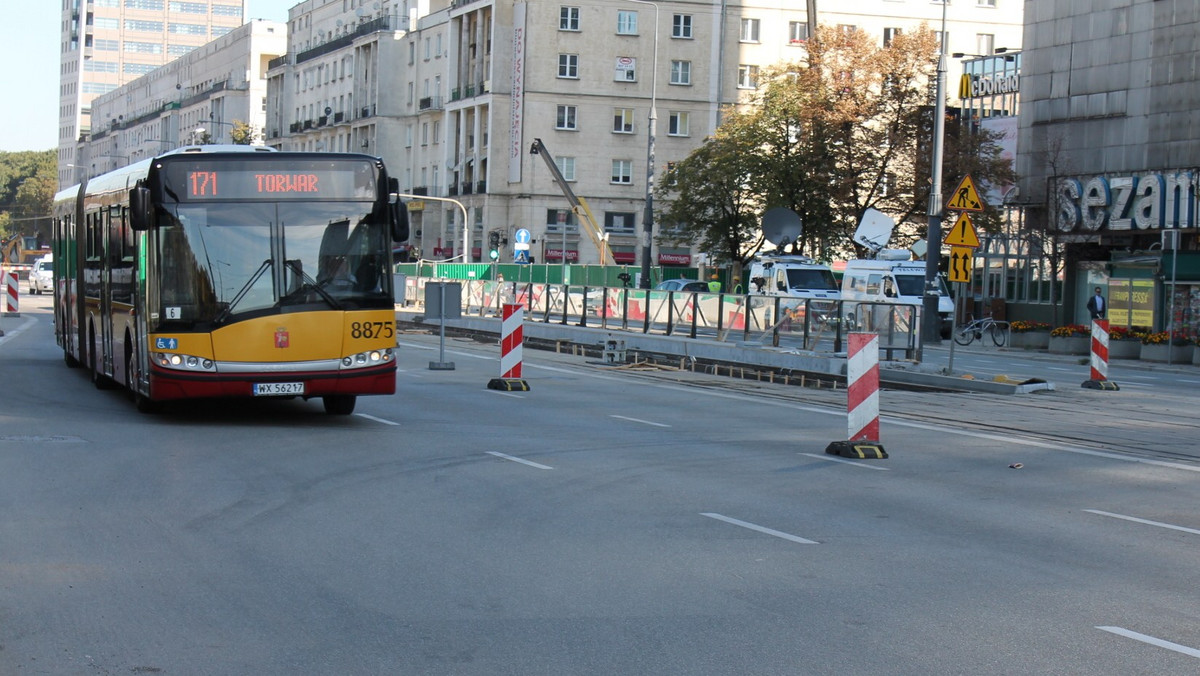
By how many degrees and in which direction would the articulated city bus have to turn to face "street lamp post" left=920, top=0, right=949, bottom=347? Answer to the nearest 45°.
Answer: approximately 135° to its left

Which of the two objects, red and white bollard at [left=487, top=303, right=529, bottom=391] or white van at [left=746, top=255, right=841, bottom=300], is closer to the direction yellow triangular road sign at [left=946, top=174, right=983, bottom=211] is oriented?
the red and white bollard

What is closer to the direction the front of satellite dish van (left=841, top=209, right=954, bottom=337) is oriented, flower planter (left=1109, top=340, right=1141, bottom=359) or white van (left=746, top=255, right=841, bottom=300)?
the flower planter

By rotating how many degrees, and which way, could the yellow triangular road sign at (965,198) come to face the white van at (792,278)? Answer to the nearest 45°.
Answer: approximately 180°

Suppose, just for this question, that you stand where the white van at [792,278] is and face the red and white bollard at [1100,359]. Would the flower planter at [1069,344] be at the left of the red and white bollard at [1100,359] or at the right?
left
